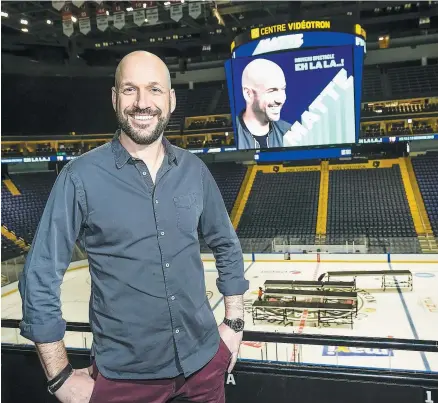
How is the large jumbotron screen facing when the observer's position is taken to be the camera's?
facing the viewer

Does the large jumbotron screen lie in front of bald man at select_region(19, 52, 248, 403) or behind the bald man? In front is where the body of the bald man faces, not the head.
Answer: behind

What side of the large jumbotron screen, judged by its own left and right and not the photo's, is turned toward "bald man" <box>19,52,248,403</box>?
front

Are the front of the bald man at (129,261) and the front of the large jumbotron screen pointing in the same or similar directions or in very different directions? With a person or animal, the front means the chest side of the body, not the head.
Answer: same or similar directions

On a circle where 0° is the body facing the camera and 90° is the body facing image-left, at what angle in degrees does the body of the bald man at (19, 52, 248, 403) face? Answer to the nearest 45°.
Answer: approximately 0°

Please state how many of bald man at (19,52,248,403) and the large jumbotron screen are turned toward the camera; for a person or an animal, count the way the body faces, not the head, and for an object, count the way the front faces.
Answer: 2

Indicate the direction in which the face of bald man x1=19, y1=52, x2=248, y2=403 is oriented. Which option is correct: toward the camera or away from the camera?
toward the camera
